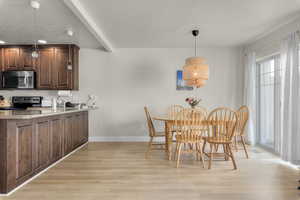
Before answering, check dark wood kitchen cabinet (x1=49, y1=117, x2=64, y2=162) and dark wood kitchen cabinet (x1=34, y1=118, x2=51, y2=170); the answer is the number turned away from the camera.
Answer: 0

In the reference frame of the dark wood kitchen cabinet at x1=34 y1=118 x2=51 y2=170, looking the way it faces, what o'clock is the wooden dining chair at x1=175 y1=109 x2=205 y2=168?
The wooden dining chair is roughly at 11 o'clock from the dark wood kitchen cabinet.

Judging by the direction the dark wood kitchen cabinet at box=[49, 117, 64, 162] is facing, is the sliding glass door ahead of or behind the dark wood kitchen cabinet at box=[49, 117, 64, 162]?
ahead

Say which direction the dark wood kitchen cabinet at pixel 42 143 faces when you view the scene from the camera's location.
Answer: facing the viewer and to the right of the viewer

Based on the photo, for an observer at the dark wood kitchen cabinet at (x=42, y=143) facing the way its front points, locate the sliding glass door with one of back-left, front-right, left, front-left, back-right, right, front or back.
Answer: front-left

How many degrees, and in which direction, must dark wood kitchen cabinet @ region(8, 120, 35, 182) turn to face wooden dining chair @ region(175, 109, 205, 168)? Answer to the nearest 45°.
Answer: approximately 45° to its left

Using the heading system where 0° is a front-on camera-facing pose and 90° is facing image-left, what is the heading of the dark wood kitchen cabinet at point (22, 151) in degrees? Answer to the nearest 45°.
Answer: approximately 315°
